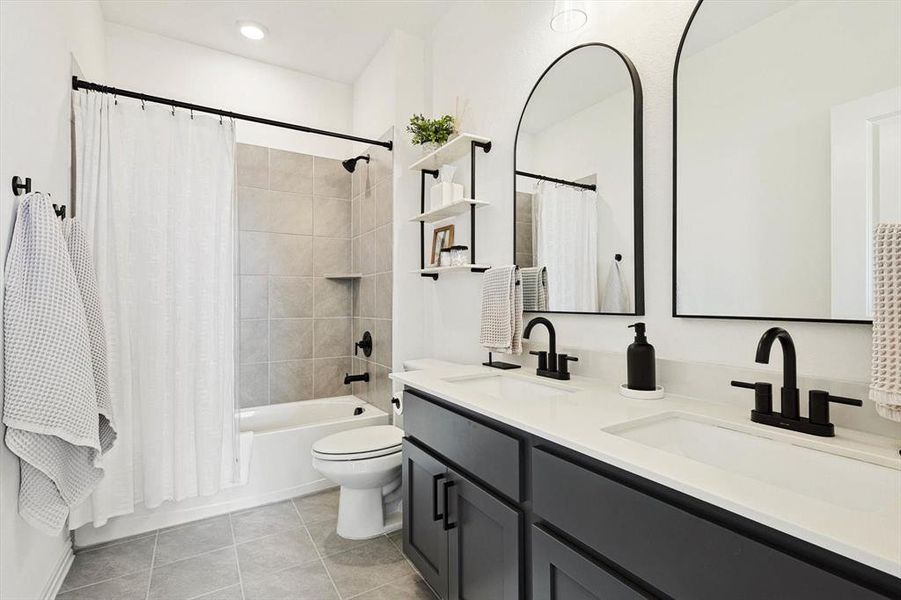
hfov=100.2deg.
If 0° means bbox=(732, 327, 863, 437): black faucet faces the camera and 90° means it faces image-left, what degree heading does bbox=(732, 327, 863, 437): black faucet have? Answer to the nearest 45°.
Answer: approximately 45°

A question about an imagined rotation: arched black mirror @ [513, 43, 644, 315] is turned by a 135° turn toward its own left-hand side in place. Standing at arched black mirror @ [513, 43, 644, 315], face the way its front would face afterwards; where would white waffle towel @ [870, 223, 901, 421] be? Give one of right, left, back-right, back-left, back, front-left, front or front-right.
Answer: front-right

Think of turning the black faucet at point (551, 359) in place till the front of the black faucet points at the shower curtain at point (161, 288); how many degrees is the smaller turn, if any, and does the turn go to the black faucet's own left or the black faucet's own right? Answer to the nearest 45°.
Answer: approximately 45° to the black faucet's own right

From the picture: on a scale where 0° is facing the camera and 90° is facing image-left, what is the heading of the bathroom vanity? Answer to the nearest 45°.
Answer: approximately 45°

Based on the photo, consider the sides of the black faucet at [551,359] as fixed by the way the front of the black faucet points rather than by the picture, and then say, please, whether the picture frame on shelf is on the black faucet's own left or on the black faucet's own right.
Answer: on the black faucet's own right

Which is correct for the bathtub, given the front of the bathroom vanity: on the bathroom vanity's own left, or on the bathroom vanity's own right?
on the bathroom vanity's own right

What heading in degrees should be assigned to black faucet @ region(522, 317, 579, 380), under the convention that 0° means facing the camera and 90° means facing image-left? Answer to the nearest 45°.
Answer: approximately 45°

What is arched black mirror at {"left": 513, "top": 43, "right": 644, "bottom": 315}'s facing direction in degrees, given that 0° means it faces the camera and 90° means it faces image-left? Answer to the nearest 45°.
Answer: approximately 45°
